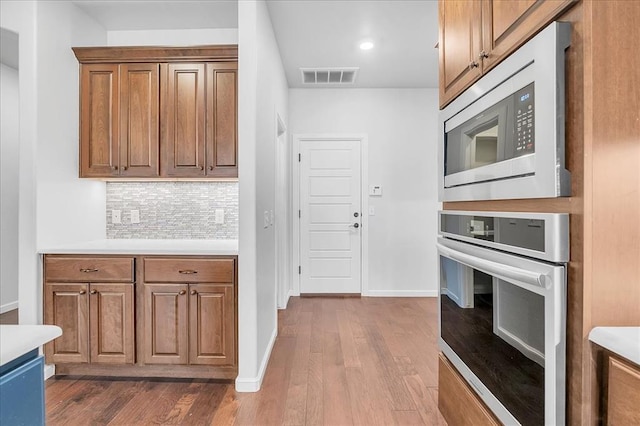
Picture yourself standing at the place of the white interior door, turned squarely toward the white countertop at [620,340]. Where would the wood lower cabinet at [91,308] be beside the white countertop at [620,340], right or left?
right

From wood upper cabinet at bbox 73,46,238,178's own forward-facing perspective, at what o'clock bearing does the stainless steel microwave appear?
The stainless steel microwave is roughly at 11 o'clock from the wood upper cabinet.

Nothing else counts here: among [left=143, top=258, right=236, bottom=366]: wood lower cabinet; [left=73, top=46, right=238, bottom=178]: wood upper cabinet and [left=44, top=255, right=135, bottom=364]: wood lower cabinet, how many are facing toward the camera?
3

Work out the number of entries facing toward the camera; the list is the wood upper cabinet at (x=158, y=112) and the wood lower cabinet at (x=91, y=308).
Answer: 2

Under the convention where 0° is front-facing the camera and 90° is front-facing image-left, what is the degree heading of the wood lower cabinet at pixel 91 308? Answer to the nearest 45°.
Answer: approximately 0°

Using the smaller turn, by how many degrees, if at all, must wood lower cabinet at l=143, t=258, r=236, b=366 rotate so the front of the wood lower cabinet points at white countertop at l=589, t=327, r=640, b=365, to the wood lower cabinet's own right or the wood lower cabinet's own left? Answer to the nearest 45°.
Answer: approximately 45° to the wood lower cabinet's own left

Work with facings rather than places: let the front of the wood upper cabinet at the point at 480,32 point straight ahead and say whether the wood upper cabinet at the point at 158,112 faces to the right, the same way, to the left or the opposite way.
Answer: to the left

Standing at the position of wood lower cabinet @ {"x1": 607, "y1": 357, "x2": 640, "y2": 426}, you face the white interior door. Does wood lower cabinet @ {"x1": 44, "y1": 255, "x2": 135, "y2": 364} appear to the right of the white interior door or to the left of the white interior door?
left
